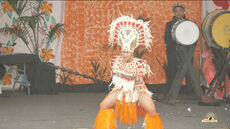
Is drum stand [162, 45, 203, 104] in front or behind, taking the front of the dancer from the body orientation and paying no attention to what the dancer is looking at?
behind

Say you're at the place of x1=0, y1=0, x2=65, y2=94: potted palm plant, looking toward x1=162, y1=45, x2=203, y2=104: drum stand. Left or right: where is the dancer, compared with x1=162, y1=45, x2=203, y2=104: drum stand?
right

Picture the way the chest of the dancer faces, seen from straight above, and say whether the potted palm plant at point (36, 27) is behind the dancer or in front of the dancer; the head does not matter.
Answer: behind

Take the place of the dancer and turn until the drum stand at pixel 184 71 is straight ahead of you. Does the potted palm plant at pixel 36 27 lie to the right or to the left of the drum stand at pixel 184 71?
left

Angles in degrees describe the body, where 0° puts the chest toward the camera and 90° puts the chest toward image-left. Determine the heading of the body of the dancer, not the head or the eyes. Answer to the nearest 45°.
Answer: approximately 0°
